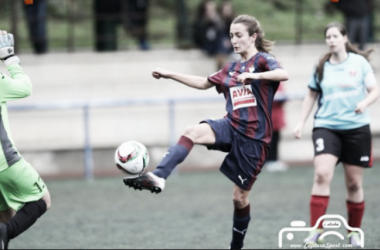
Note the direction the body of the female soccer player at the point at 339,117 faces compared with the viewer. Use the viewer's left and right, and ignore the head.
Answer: facing the viewer

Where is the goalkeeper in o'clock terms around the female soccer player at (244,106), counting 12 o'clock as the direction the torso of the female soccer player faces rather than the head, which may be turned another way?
The goalkeeper is roughly at 1 o'clock from the female soccer player.

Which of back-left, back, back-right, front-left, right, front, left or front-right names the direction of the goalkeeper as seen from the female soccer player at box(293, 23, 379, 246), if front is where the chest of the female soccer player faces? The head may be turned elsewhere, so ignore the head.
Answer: front-right

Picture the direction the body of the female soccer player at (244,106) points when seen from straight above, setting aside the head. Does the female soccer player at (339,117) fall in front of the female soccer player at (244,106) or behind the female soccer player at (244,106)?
behind

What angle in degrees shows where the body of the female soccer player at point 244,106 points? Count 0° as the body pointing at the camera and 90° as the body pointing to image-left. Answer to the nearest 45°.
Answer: approximately 45°

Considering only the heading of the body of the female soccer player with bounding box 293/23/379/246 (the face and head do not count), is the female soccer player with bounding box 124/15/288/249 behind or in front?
in front

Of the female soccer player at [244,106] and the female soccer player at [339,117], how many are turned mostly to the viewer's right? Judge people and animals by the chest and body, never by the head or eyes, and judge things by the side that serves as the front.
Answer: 0

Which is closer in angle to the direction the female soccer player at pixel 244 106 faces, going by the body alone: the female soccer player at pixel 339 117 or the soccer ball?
the soccer ball
